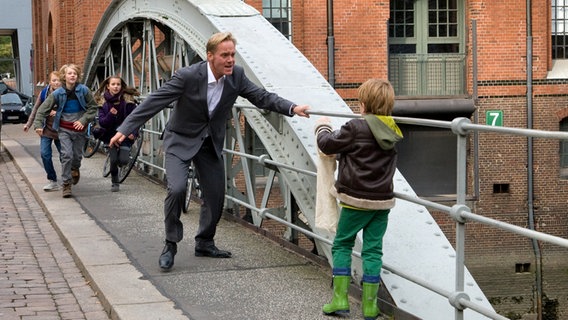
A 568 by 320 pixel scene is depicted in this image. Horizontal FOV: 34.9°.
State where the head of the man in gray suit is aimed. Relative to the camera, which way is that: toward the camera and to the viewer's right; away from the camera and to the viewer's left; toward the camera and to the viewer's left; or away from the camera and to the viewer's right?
toward the camera and to the viewer's right

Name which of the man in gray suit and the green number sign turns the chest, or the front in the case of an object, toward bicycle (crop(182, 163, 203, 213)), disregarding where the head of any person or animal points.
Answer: the green number sign

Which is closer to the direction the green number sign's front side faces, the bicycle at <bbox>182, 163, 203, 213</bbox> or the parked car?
the bicycle

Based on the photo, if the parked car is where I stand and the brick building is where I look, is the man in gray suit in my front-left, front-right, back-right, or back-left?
front-right

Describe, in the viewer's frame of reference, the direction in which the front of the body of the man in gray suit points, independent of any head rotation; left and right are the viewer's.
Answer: facing the viewer and to the right of the viewer

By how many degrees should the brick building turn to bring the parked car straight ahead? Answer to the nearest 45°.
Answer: approximately 135° to its right

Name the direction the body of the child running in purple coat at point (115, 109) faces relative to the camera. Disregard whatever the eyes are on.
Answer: toward the camera

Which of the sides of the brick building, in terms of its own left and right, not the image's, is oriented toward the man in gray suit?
front

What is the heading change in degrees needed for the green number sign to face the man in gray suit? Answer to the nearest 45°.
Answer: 0° — it already faces them

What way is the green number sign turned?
toward the camera

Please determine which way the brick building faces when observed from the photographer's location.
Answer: facing the viewer

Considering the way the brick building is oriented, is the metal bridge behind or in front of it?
in front
